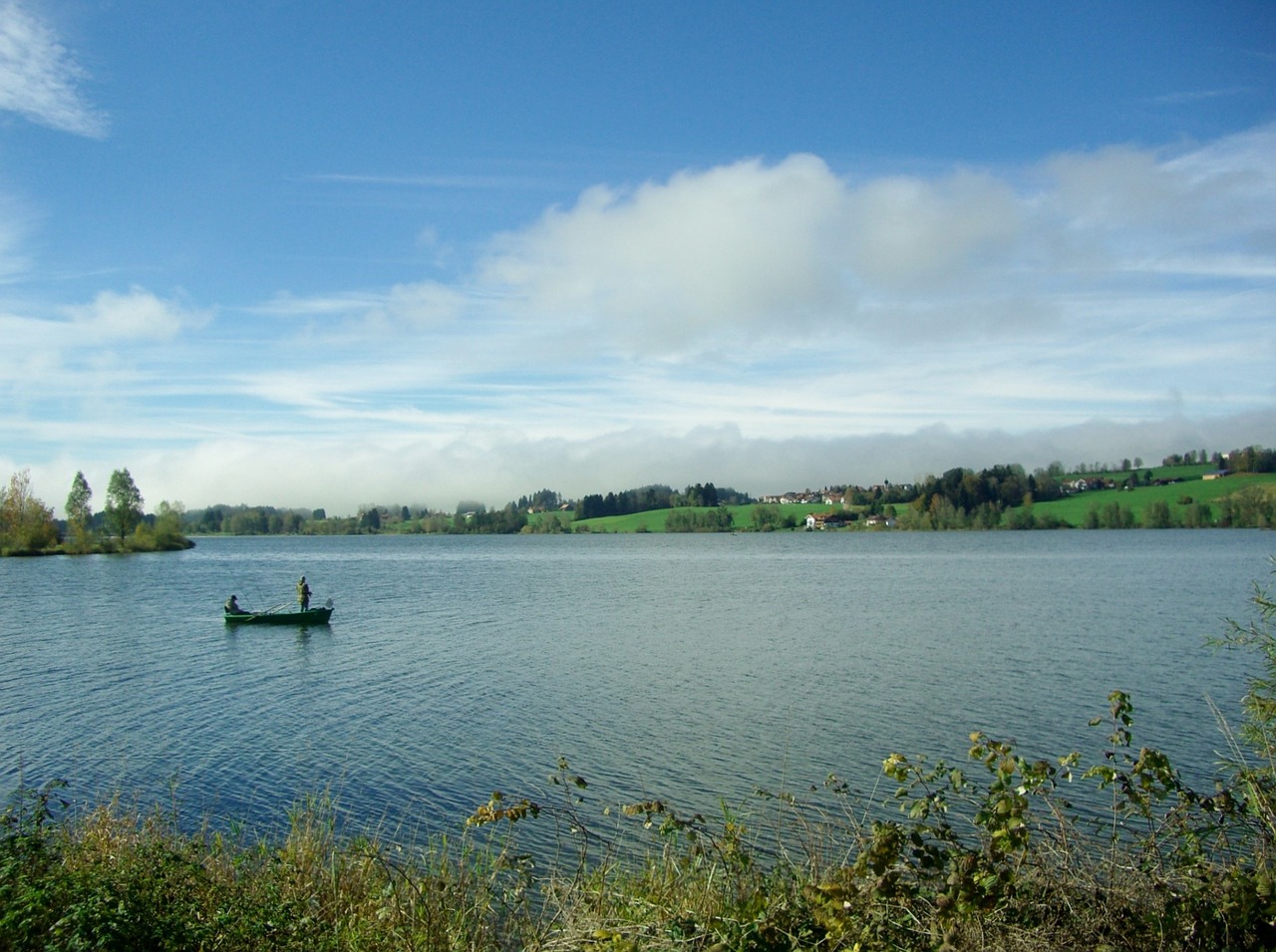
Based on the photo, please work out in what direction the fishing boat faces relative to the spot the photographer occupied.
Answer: facing to the right of the viewer
